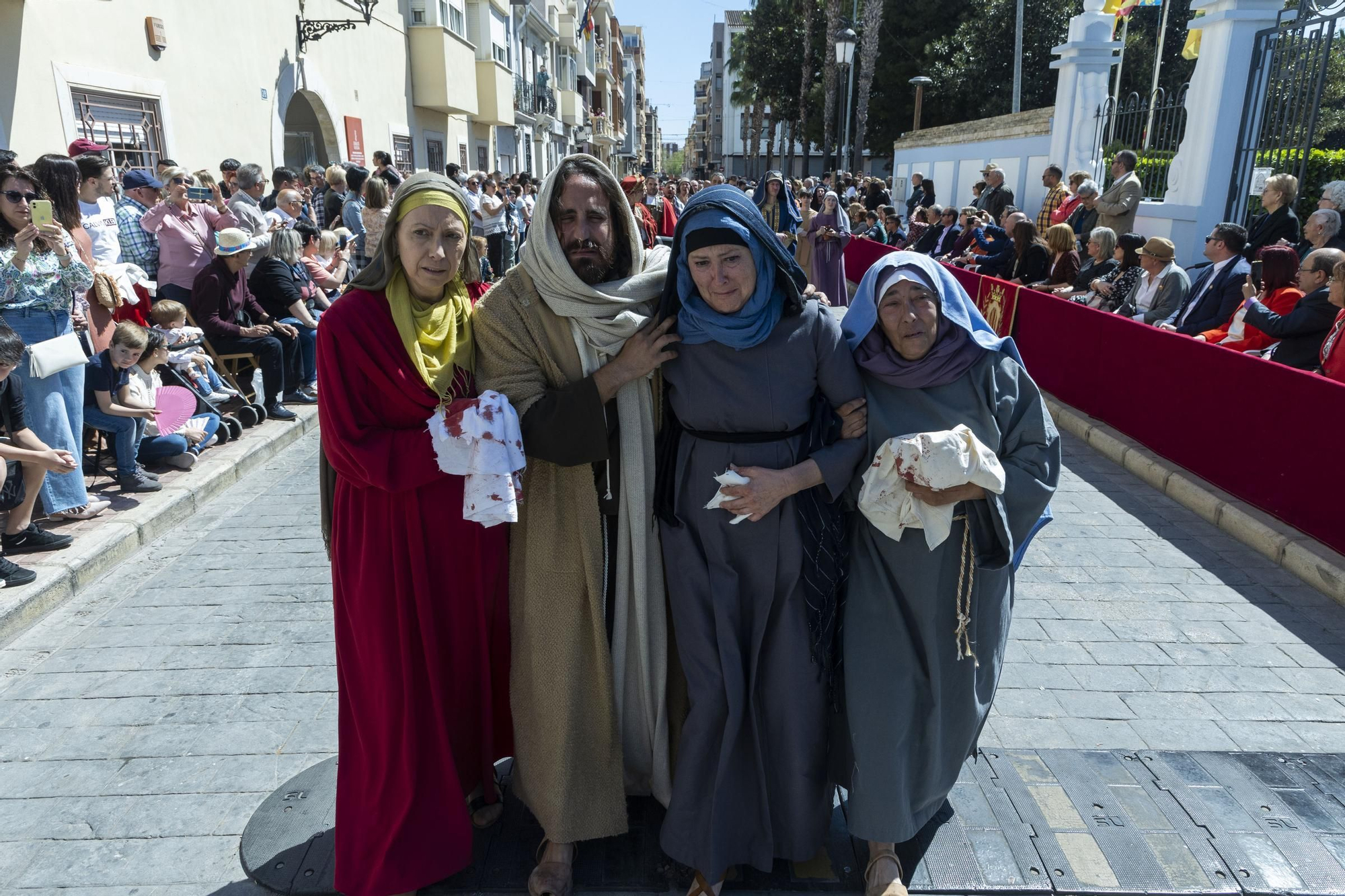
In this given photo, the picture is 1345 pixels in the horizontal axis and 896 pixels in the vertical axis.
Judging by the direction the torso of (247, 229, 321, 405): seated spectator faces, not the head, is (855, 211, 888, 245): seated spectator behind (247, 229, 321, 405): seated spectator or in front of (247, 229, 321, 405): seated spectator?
in front

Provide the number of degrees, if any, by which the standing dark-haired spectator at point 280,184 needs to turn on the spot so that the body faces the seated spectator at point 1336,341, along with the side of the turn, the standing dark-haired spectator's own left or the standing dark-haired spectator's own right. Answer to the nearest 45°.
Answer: approximately 45° to the standing dark-haired spectator's own right

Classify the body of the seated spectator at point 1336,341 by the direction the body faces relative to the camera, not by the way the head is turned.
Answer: to the viewer's left

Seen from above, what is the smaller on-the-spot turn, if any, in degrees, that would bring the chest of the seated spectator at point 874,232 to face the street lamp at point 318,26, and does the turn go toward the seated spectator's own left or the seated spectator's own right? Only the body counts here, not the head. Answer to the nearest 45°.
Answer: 0° — they already face it

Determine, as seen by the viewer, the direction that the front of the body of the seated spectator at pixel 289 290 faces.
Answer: to the viewer's right

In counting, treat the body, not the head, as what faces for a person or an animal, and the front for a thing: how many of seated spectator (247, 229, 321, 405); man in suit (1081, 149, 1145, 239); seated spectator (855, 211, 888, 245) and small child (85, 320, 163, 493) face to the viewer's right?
2

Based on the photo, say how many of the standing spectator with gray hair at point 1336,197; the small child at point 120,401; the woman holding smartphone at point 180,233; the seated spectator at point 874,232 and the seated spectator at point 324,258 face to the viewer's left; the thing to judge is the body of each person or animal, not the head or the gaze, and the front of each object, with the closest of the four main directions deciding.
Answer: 2

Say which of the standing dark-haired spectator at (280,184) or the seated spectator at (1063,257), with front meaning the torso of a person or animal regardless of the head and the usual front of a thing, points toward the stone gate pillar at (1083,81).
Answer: the standing dark-haired spectator at (280,184)

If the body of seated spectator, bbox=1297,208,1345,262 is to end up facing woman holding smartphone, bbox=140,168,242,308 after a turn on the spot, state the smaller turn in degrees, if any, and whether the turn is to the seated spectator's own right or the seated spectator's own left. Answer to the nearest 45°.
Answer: approximately 45° to the seated spectator's own left

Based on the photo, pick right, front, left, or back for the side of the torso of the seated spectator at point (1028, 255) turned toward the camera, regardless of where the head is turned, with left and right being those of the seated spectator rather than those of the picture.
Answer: left

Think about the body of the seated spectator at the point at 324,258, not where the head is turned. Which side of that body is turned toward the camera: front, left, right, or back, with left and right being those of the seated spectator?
right

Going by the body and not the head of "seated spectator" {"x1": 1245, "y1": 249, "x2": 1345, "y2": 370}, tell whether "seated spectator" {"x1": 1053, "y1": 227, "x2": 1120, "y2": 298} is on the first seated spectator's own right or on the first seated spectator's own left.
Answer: on the first seated spectator's own right

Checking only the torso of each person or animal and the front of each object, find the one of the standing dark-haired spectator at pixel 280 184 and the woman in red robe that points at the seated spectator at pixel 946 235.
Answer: the standing dark-haired spectator at pixel 280 184

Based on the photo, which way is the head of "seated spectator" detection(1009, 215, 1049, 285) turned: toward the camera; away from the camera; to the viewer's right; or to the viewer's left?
to the viewer's left
